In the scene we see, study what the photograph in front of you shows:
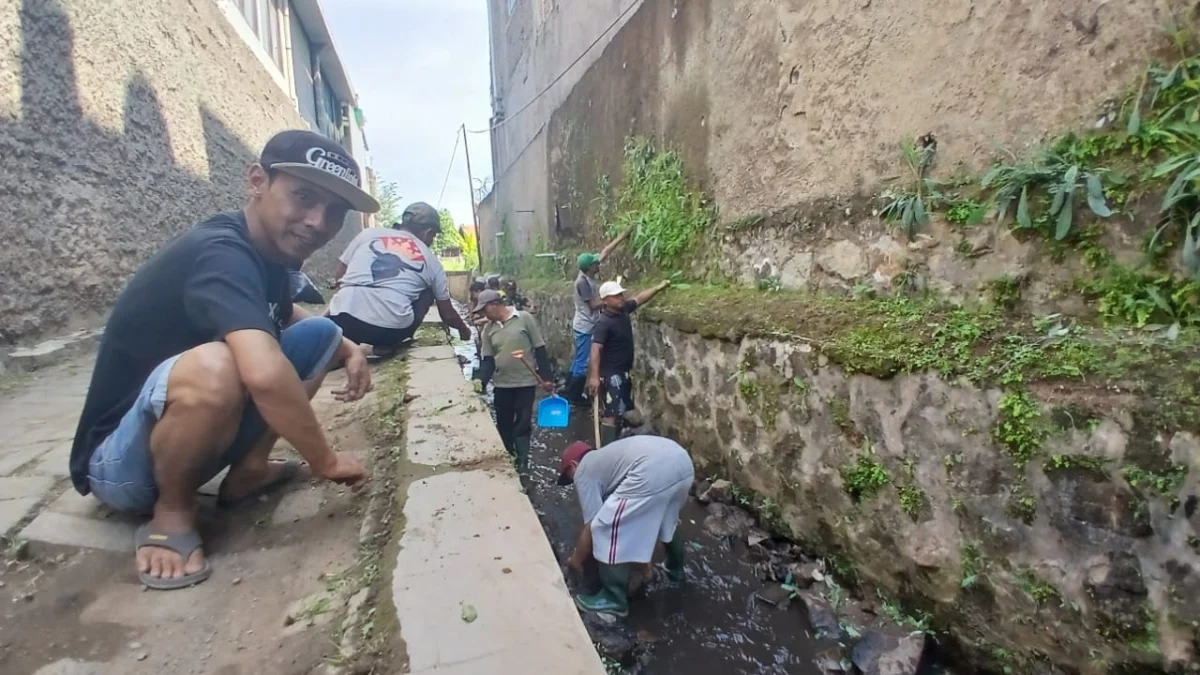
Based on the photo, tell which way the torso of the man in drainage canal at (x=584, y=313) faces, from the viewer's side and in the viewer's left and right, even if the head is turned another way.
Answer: facing to the right of the viewer

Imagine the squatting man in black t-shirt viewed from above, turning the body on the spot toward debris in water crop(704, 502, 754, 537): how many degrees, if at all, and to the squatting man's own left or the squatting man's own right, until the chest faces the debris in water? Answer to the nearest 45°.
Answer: approximately 45° to the squatting man's own left

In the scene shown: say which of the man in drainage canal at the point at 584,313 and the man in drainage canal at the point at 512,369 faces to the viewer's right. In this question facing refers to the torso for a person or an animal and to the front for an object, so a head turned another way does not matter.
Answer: the man in drainage canal at the point at 584,313

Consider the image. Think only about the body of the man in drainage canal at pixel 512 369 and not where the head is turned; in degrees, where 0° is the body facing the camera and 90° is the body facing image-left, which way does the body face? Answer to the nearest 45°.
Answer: approximately 45°

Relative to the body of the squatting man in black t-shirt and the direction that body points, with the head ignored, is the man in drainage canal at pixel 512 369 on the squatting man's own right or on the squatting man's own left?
on the squatting man's own left
